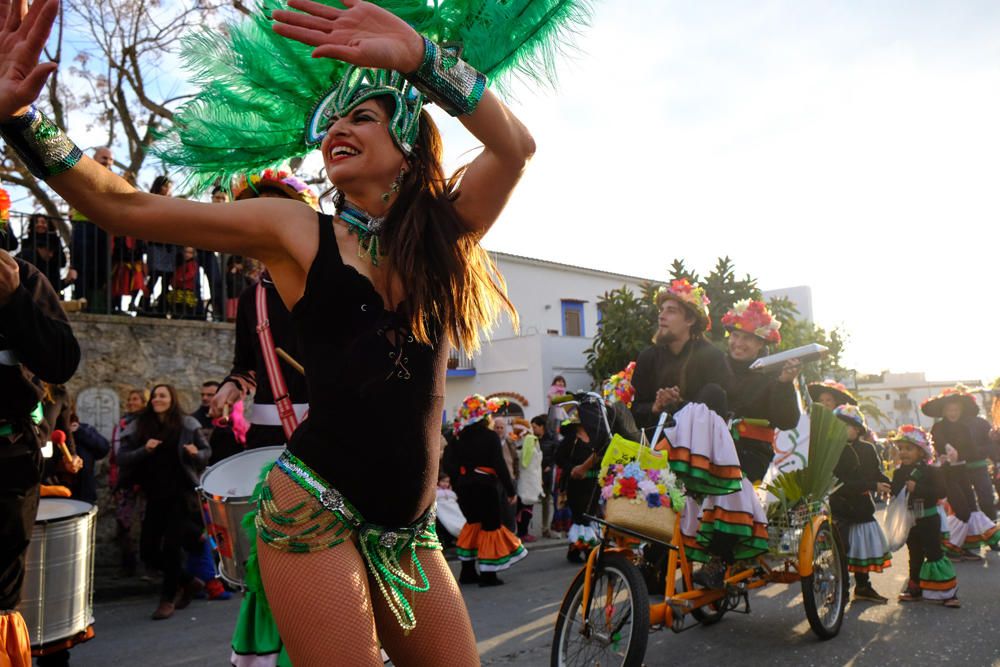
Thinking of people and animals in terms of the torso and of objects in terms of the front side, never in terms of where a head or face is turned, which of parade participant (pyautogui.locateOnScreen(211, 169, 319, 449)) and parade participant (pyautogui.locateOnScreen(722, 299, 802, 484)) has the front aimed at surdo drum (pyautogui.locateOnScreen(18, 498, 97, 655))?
parade participant (pyautogui.locateOnScreen(722, 299, 802, 484))

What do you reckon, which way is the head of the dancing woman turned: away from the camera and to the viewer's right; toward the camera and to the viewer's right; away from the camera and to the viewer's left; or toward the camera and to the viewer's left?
toward the camera and to the viewer's left

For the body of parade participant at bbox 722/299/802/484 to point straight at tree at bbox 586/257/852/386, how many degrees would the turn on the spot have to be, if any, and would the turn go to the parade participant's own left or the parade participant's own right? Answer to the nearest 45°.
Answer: approximately 135° to the parade participant's own right

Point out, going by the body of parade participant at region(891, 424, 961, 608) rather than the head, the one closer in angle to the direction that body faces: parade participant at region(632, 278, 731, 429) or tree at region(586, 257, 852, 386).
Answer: the parade participant

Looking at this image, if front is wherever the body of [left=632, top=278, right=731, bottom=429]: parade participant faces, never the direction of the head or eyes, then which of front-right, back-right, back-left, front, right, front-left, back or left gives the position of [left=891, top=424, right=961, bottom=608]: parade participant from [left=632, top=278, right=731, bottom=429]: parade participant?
back

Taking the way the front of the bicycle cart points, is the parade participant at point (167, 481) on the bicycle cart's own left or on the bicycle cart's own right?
on the bicycle cart's own right

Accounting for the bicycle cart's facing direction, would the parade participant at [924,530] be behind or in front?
behind

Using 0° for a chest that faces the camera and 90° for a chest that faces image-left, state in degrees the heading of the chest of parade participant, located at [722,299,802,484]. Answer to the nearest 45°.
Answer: approximately 45°

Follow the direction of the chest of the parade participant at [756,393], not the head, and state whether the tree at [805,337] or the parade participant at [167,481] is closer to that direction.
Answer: the parade participant

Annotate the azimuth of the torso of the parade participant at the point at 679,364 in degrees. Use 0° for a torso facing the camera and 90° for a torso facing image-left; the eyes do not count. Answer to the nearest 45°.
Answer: approximately 45°

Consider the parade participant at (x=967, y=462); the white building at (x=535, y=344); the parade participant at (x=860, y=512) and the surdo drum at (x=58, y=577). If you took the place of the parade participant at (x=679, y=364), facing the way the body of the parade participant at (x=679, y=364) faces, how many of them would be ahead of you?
1

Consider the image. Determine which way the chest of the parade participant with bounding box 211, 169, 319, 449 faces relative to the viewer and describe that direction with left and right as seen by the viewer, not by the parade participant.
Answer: facing the viewer and to the left of the viewer

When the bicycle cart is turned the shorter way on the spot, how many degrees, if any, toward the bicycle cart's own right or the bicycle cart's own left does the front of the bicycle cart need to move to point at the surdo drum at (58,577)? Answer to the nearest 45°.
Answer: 0° — it already faces it

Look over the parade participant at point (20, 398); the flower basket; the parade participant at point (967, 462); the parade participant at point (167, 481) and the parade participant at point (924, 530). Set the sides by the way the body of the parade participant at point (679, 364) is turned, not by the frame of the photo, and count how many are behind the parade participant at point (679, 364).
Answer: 2

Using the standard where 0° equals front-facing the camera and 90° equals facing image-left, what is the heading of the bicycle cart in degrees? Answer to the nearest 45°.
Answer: approximately 45°

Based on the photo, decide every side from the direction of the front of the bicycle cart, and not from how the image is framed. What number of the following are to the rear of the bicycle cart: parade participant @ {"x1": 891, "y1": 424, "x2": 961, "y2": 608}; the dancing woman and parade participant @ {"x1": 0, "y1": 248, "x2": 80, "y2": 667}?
1
